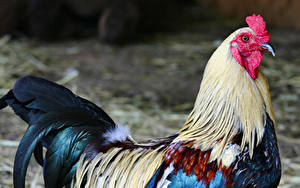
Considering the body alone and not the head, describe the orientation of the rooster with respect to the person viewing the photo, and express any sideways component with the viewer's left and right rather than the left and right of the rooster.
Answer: facing to the right of the viewer
